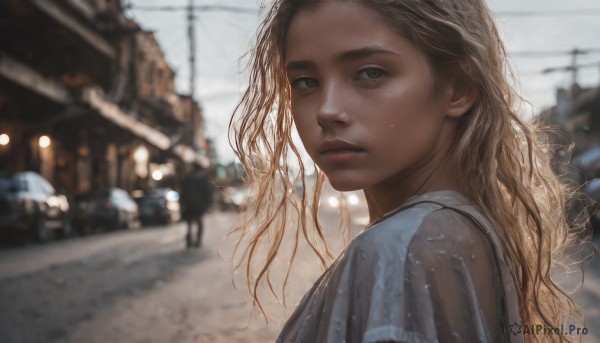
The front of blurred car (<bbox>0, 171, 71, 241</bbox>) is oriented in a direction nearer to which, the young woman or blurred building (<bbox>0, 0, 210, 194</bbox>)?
the young woman

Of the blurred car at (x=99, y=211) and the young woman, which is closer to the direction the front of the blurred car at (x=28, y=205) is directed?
the young woman

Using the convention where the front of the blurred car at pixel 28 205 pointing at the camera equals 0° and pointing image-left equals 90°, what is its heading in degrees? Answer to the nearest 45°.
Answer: approximately 315°

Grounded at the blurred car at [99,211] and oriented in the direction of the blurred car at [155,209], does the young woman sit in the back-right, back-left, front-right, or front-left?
back-right

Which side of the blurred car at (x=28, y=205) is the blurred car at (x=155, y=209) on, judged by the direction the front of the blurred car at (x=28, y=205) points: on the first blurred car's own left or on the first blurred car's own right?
on the first blurred car's own left

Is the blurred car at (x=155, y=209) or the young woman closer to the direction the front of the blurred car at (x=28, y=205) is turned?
the young woman
